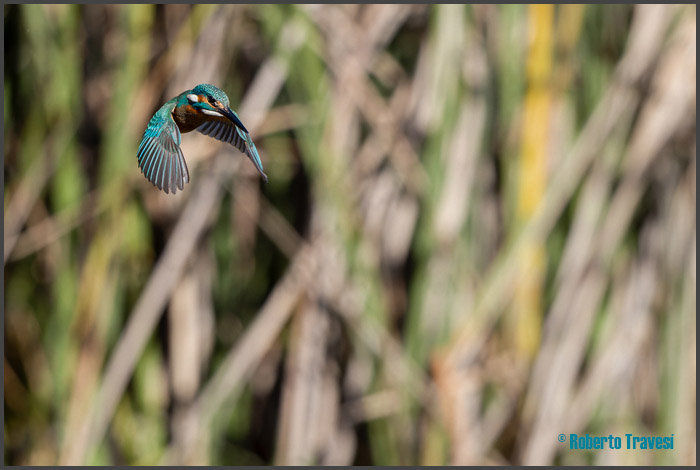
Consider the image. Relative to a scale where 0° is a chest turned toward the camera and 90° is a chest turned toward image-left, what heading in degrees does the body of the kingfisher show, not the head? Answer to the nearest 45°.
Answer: approximately 315°

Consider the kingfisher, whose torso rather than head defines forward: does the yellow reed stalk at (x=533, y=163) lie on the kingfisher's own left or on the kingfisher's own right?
on the kingfisher's own left
